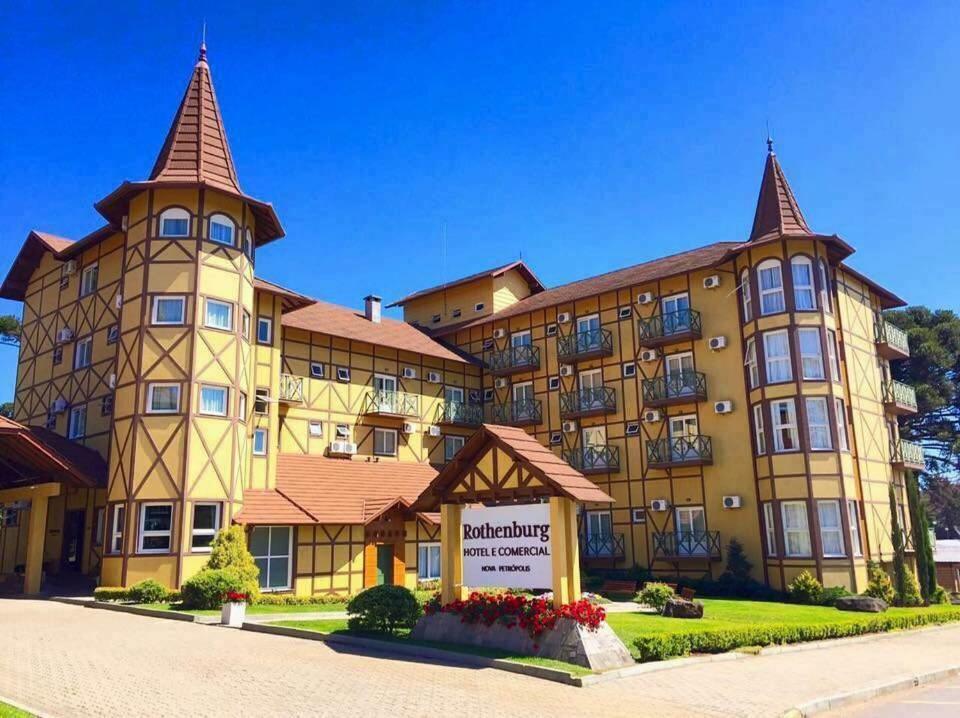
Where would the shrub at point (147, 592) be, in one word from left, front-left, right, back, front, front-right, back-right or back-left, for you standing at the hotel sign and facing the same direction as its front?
back-right

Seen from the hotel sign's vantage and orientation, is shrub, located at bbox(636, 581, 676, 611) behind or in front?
behind

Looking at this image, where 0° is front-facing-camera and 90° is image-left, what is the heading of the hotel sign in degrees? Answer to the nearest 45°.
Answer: approximately 0°

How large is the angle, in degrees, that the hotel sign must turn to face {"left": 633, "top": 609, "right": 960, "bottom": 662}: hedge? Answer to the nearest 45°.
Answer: approximately 90° to its left

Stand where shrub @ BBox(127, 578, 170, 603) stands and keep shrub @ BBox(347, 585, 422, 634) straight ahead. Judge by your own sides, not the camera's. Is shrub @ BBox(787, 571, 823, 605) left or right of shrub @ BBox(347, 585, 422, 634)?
left

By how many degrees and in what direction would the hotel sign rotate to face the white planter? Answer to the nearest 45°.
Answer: approximately 135° to its right

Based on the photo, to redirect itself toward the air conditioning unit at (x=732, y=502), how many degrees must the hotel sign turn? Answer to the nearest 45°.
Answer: approximately 135° to its left

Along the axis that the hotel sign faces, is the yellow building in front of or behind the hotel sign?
behind

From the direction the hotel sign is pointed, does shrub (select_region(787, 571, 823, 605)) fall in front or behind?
behind

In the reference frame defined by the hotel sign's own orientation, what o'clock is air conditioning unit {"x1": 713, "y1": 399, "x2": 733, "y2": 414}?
The air conditioning unit is roughly at 7 o'clock from the hotel sign.
